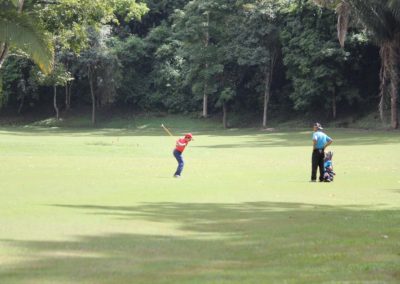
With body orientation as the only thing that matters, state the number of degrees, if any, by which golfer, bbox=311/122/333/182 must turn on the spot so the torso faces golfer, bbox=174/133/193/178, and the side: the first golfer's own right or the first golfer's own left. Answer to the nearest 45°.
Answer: approximately 45° to the first golfer's own left

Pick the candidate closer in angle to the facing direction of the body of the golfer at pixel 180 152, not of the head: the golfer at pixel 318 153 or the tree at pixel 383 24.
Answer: the golfer

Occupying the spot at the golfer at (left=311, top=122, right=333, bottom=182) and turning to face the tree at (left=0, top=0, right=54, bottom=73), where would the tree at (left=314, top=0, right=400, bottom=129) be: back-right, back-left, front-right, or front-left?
front-right

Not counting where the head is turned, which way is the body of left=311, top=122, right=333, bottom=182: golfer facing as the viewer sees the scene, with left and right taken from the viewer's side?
facing away from the viewer and to the left of the viewer

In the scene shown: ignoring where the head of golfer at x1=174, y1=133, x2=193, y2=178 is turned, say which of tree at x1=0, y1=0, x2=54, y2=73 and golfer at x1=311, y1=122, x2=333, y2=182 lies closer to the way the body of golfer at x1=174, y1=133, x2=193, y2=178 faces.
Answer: the golfer
